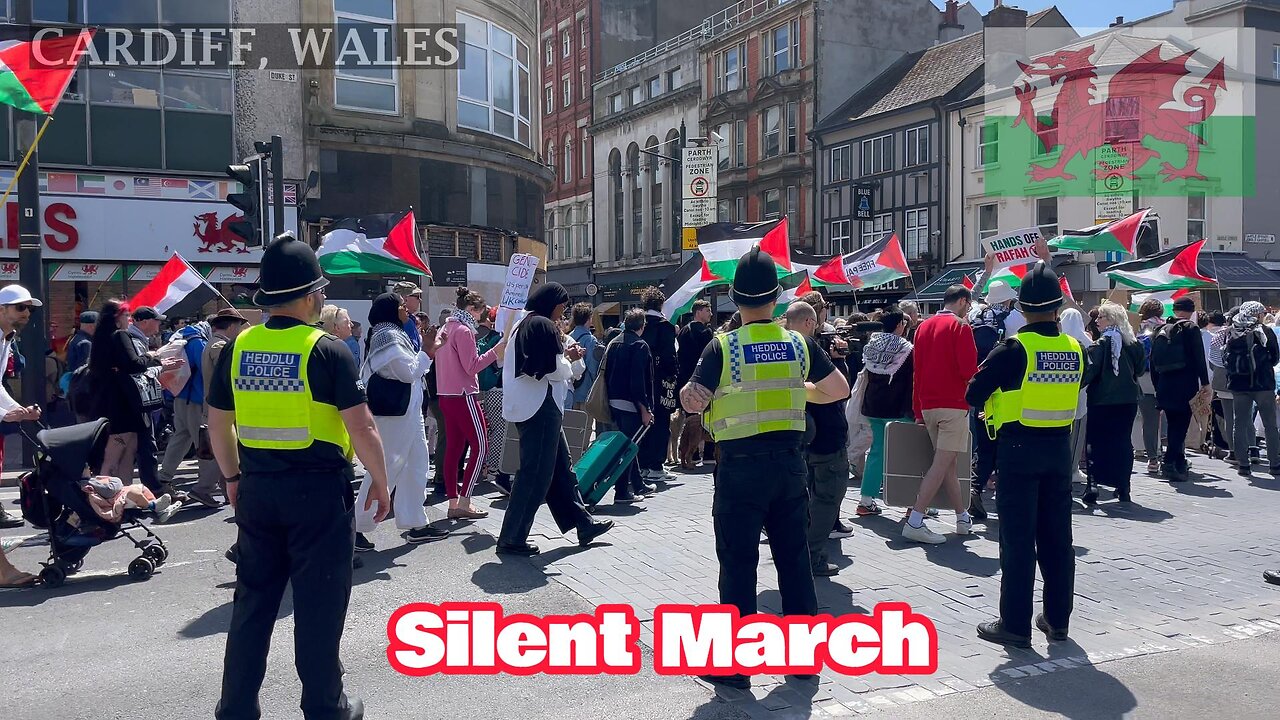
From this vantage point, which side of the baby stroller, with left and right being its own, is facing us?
right

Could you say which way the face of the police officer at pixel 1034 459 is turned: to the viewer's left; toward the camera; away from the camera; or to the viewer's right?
away from the camera

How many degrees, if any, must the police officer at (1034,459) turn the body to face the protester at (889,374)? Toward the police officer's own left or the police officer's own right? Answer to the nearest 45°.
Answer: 0° — they already face them

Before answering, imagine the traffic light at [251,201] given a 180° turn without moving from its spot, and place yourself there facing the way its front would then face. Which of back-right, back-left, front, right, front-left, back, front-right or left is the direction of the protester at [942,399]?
front-right

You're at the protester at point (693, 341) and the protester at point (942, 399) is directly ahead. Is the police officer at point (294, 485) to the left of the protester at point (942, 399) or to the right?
right

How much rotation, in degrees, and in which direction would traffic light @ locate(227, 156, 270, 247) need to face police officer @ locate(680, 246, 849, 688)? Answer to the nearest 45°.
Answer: approximately 90° to its left

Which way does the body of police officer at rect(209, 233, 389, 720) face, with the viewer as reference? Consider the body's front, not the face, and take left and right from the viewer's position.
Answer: facing away from the viewer and to the right of the viewer

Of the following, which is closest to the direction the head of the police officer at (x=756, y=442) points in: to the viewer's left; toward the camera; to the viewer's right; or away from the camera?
away from the camera

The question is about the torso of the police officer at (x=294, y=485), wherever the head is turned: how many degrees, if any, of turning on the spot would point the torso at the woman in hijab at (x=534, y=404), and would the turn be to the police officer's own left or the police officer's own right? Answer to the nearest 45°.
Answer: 0° — they already face them
